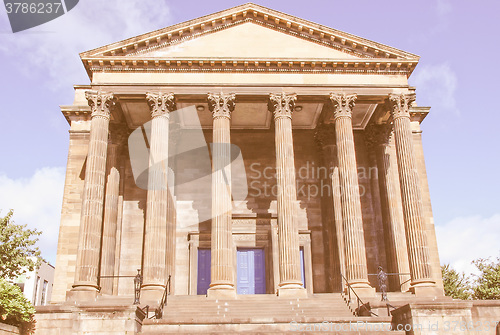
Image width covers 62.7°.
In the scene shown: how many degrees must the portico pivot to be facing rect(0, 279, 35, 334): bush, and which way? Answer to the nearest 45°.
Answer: approximately 45° to its right

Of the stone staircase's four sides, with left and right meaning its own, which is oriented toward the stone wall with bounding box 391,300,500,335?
left

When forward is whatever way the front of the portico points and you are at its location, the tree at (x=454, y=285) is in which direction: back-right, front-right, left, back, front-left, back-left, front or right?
back-left

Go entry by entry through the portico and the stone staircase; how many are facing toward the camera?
2

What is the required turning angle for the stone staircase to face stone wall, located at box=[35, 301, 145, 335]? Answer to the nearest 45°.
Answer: approximately 90° to its right

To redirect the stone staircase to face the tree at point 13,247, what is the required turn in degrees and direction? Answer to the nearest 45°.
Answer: approximately 135° to its right

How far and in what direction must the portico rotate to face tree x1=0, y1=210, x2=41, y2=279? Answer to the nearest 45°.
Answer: approximately 90° to its right

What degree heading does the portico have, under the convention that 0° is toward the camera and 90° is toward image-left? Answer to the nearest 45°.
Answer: approximately 0°

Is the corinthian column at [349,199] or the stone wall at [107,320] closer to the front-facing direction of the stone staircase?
the stone wall

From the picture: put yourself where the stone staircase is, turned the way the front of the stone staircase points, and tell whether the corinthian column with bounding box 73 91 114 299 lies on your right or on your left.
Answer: on your right

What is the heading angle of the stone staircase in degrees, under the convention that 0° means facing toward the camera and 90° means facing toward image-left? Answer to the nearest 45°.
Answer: approximately 0°

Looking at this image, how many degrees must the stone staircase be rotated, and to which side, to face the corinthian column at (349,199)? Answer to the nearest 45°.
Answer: approximately 135° to its left
